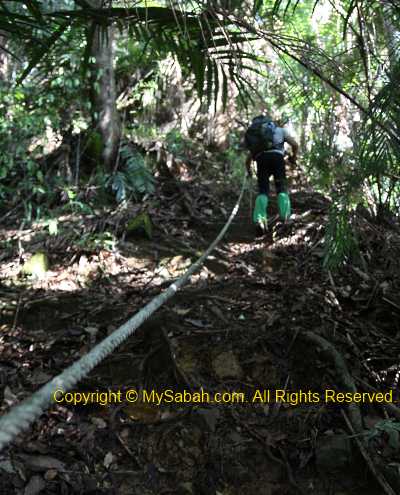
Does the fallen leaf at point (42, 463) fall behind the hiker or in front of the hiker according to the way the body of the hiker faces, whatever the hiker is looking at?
behind

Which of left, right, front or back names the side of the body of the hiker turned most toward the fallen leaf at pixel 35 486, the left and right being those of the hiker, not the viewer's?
back

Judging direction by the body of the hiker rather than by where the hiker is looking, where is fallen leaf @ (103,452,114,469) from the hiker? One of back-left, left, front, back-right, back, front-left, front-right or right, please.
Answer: back

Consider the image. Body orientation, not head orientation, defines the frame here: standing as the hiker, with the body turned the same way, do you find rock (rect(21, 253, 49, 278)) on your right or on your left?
on your left

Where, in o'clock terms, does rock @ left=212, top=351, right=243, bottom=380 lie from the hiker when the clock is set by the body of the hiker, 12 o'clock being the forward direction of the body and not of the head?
The rock is roughly at 6 o'clock from the hiker.

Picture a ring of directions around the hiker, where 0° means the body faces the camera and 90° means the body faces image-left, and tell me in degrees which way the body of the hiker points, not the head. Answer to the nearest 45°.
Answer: approximately 180°

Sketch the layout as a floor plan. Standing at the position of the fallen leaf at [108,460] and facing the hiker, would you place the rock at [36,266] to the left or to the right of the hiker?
left

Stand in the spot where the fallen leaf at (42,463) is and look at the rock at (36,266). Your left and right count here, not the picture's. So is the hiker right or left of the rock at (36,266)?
right
